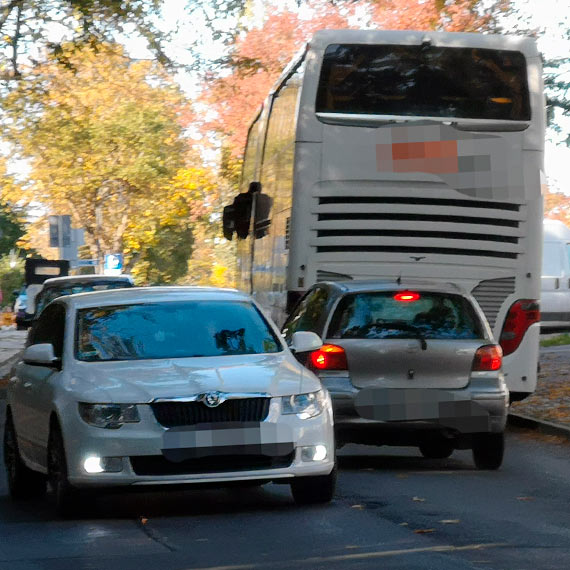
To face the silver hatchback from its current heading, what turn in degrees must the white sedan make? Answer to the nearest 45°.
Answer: approximately 135° to its left

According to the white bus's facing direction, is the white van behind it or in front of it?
in front

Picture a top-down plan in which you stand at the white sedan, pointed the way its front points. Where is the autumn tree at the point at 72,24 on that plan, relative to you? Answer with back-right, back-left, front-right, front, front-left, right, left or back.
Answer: back

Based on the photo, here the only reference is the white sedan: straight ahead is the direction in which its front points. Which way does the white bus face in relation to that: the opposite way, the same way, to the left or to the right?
the opposite way

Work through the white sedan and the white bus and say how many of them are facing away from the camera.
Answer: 1

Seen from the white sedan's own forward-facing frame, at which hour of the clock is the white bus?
The white bus is roughly at 7 o'clock from the white sedan.

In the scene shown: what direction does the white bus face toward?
away from the camera

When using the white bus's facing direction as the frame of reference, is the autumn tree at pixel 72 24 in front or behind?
in front
